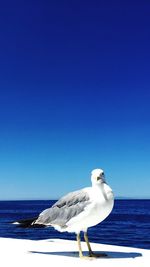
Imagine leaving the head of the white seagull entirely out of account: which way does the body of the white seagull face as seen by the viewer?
to the viewer's right
